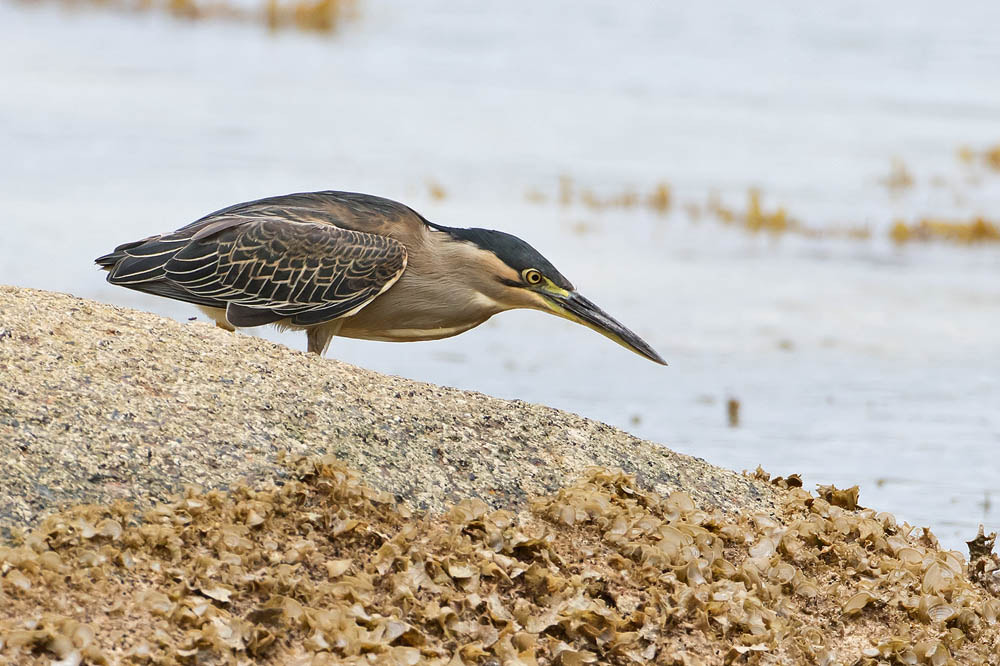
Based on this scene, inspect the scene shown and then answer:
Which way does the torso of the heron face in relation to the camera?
to the viewer's right
